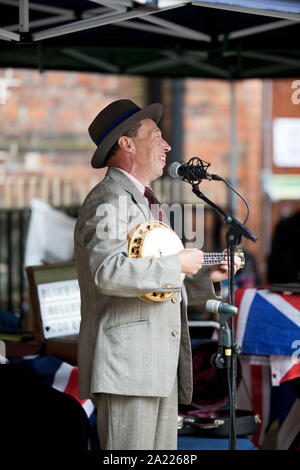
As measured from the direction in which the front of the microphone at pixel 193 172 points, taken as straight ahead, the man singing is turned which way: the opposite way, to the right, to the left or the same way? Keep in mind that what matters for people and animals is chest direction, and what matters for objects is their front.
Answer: the opposite way

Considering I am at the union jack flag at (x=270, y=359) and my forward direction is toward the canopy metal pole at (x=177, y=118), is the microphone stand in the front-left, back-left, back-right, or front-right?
back-left

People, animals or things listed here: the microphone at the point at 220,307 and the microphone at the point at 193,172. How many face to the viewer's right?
0

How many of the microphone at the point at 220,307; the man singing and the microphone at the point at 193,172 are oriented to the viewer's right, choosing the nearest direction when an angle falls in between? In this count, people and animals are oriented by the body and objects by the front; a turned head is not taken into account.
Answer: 1

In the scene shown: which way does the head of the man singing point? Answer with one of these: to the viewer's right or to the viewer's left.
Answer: to the viewer's right

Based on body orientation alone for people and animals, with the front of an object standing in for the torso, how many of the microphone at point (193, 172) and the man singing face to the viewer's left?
1

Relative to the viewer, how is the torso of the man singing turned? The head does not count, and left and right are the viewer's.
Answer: facing to the right of the viewer

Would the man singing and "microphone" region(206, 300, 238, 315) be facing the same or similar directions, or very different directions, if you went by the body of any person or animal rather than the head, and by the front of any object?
very different directions

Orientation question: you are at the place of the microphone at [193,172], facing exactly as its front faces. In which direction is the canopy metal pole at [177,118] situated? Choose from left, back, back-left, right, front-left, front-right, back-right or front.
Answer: right

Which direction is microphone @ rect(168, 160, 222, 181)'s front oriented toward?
to the viewer's left

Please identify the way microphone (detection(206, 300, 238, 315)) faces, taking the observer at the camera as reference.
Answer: facing to the left of the viewer

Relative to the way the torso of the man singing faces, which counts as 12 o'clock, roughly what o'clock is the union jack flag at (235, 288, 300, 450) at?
The union jack flag is roughly at 10 o'clock from the man singing.
